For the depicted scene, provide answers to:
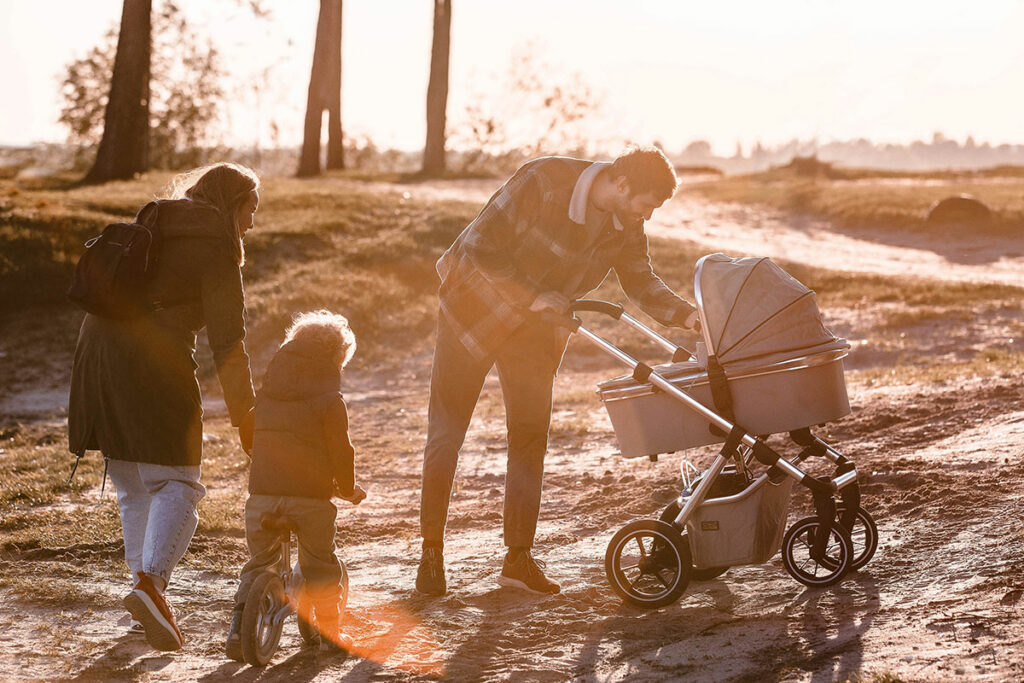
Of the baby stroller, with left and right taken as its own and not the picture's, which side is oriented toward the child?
back

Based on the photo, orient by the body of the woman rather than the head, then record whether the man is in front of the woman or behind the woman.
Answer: in front

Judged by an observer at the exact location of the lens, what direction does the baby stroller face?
facing to the right of the viewer

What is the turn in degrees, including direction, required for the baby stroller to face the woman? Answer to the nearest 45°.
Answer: approximately 180°

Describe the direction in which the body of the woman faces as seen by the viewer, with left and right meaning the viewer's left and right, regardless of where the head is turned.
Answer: facing away from the viewer and to the right of the viewer

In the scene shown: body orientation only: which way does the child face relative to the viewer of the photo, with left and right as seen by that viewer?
facing away from the viewer and to the right of the viewer

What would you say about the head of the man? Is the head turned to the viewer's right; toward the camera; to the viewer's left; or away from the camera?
to the viewer's right

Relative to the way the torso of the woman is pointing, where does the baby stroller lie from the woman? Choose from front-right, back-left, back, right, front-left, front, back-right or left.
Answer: front-right
